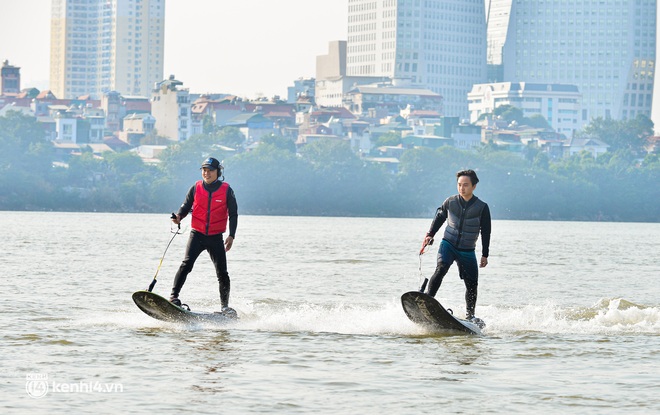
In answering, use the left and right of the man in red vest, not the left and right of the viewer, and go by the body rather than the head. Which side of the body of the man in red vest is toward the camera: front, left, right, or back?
front

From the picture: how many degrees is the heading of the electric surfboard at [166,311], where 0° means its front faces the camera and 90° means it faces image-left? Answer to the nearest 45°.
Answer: approximately 90°

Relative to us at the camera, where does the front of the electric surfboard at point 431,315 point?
facing the viewer and to the left of the viewer

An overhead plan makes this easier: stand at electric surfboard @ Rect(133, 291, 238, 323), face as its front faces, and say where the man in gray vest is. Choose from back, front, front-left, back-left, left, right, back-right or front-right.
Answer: back

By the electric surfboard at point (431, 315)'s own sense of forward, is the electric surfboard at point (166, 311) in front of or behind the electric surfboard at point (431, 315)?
in front

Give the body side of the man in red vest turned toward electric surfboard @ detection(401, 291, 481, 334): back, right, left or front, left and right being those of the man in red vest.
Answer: left

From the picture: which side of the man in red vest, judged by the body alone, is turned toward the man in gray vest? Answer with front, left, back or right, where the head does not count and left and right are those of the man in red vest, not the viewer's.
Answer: left

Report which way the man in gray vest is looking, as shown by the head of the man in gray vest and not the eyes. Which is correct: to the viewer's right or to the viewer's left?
to the viewer's left

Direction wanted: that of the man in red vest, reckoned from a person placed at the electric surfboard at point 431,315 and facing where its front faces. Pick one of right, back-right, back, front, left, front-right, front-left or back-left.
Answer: front-right
